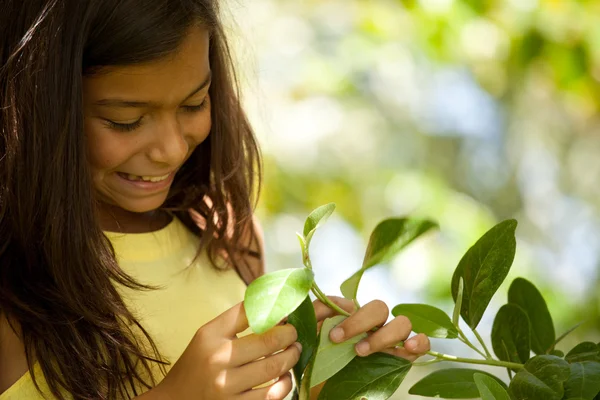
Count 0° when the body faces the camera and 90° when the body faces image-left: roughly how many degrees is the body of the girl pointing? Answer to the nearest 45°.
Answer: approximately 315°

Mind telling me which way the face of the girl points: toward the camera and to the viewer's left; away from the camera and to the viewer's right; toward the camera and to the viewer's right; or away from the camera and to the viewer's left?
toward the camera and to the viewer's right
